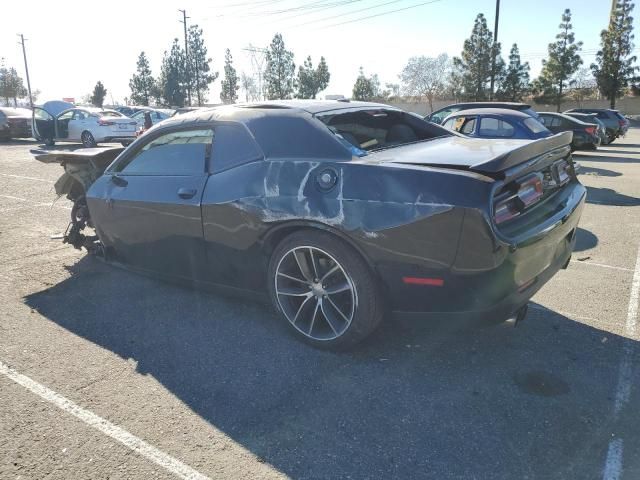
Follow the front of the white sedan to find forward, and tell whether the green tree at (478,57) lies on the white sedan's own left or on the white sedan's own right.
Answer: on the white sedan's own right

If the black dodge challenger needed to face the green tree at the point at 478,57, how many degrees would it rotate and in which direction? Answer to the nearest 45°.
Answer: approximately 45° to its right

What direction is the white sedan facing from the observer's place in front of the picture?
facing away from the viewer and to the left of the viewer

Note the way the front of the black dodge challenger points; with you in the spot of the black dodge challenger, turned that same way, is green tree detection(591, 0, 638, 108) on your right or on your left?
on your right

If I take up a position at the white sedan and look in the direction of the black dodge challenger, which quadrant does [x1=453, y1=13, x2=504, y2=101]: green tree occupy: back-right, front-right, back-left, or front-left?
back-left

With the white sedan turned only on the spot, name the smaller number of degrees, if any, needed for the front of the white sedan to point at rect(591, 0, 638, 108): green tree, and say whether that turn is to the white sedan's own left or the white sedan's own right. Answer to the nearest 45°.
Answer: approximately 135° to the white sedan's own right

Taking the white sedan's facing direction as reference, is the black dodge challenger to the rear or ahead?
to the rear

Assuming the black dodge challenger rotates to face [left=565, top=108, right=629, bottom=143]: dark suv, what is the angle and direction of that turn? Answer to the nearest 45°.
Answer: approximately 90° to its right

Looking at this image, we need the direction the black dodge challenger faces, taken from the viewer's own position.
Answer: facing away from the viewer and to the left of the viewer

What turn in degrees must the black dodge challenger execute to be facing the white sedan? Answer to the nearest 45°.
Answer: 0° — it already faces it
